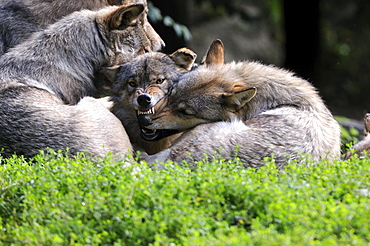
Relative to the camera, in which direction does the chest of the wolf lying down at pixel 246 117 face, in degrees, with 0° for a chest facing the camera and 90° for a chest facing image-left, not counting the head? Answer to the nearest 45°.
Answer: approximately 90°

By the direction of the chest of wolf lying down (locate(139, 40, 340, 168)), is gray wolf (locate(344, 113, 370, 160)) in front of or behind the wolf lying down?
behind

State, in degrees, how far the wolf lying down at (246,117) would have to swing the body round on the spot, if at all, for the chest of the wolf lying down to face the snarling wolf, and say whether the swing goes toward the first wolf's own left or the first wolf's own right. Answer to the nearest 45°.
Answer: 0° — it already faces it

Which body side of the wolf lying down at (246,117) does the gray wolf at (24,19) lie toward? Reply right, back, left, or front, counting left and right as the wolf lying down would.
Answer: front
